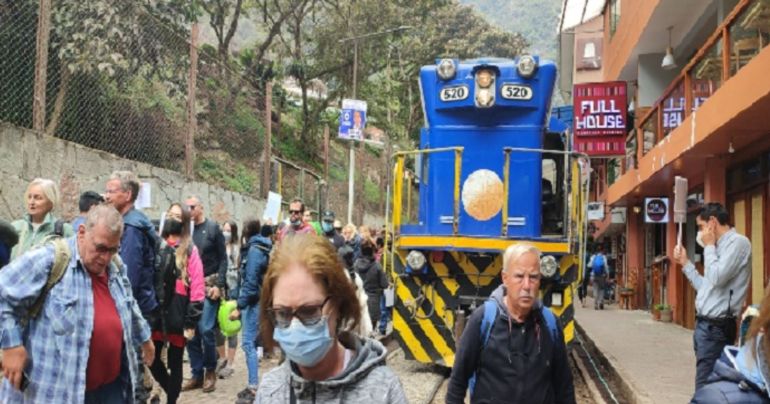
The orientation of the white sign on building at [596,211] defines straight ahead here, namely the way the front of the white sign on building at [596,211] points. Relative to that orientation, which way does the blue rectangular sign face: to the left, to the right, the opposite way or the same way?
the same way

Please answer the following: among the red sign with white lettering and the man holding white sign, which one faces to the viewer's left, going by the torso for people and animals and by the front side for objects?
the man holding white sign

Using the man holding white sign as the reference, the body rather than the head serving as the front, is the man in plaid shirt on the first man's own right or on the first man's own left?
on the first man's own left

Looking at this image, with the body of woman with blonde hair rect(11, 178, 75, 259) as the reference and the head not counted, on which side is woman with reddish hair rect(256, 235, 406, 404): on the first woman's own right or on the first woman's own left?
on the first woman's own left

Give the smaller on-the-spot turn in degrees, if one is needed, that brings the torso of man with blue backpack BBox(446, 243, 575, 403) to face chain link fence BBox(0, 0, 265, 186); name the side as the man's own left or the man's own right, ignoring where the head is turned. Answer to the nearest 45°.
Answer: approximately 135° to the man's own right

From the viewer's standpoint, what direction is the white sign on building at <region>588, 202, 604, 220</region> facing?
toward the camera

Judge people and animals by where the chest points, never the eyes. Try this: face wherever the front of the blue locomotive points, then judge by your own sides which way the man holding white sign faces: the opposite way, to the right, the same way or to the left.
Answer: to the right

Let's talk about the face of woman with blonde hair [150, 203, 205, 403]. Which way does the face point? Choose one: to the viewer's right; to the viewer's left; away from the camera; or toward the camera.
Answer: toward the camera

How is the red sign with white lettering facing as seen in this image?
toward the camera

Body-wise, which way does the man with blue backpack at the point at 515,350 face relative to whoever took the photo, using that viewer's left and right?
facing the viewer

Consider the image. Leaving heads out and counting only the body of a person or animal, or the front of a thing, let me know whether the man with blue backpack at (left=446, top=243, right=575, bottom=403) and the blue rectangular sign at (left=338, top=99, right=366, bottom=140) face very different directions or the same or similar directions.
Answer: same or similar directions

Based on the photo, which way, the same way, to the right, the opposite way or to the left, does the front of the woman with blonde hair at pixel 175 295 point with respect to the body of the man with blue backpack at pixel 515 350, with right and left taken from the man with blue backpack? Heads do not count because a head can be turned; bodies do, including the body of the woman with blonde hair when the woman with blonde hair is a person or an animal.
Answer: the same way

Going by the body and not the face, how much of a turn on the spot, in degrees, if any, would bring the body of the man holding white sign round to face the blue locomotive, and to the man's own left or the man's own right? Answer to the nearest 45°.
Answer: approximately 45° to the man's own right

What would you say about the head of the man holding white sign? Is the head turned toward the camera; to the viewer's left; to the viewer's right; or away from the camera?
to the viewer's left
